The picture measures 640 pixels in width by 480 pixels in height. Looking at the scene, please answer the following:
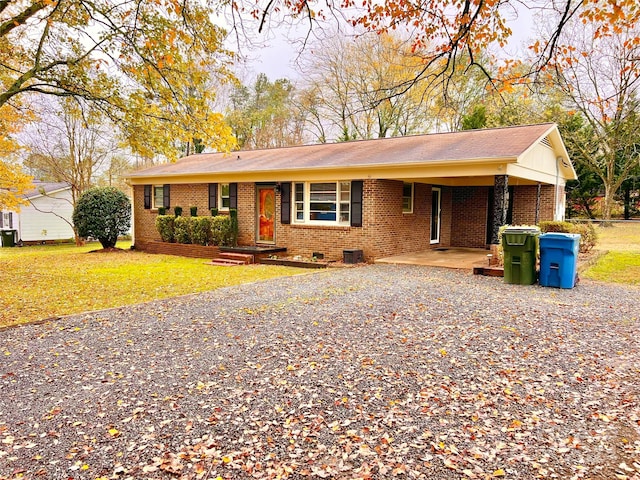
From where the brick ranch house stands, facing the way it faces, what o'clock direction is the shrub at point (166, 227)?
The shrub is roughly at 2 o'clock from the brick ranch house.

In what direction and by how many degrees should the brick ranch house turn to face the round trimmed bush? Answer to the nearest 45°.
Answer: approximately 45° to its right

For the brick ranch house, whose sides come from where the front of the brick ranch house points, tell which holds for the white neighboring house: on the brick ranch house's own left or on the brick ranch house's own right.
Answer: on the brick ranch house's own right

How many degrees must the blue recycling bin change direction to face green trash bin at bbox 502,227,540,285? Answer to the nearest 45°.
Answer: approximately 90° to its right

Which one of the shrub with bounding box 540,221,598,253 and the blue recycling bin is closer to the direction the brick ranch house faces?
the blue recycling bin

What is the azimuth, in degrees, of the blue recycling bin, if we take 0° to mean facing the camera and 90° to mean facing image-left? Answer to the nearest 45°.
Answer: approximately 0°

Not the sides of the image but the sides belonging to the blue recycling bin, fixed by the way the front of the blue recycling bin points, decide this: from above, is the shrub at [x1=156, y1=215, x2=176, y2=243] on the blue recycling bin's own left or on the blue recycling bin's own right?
on the blue recycling bin's own right

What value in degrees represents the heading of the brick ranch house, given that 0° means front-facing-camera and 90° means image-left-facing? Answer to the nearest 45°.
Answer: approximately 45°
